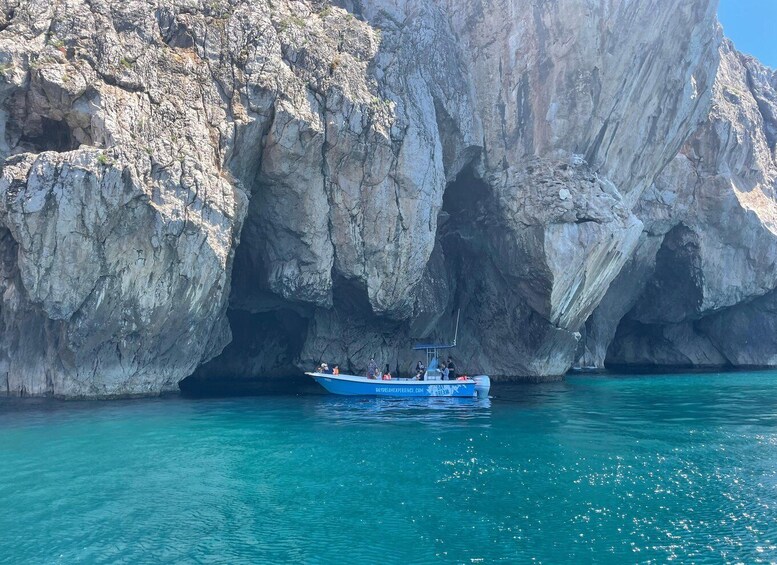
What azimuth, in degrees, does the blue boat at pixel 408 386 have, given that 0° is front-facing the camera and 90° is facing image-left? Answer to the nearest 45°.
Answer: approximately 90°
